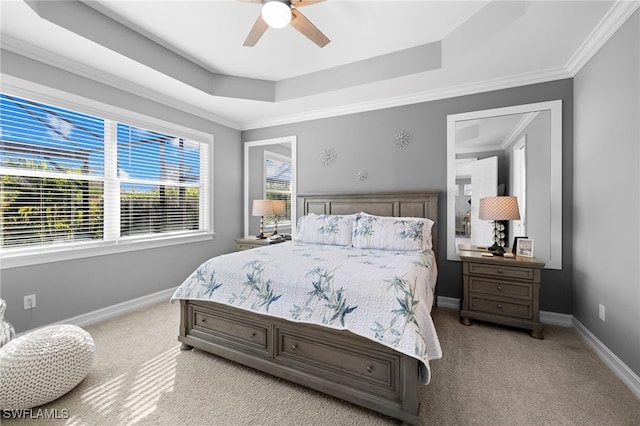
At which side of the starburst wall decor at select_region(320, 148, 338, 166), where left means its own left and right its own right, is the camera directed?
front

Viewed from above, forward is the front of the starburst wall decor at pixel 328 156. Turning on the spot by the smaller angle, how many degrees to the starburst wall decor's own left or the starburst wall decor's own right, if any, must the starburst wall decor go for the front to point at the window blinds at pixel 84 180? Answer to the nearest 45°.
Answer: approximately 45° to the starburst wall decor's own right

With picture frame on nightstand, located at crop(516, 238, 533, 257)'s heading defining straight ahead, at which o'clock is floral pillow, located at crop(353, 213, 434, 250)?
The floral pillow is roughly at 2 o'clock from the picture frame on nightstand.

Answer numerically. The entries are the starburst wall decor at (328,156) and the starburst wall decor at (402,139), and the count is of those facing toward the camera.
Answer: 2

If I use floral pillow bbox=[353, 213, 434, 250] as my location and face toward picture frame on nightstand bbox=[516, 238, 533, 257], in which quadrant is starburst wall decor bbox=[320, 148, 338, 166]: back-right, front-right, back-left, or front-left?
back-left

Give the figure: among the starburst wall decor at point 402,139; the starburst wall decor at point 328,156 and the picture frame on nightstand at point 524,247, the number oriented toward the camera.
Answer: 3

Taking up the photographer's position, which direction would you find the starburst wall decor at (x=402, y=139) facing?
facing the viewer

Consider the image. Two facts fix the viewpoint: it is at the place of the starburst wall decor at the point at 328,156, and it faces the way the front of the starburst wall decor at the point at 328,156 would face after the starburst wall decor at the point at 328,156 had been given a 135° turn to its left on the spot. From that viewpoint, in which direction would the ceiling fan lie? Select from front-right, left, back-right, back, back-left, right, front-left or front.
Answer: back-right

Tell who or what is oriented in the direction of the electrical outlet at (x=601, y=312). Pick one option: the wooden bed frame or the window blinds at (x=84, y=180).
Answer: the window blinds

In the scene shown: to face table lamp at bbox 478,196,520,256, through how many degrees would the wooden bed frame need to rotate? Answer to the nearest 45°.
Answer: approximately 180°

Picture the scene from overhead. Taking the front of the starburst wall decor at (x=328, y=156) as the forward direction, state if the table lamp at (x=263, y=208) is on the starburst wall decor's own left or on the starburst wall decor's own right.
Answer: on the starburst wall decor's own right

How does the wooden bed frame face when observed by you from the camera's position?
facing the viewer and to the left of the viewer

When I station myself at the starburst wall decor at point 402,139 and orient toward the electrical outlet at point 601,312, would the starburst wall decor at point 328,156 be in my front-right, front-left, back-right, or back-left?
back-right

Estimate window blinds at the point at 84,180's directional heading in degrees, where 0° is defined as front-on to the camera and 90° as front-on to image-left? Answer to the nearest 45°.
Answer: approximately 315°

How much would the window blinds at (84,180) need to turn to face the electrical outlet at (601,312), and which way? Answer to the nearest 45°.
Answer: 0° — it already faces it

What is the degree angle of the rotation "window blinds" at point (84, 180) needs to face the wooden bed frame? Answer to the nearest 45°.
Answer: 0° — it already faces it
